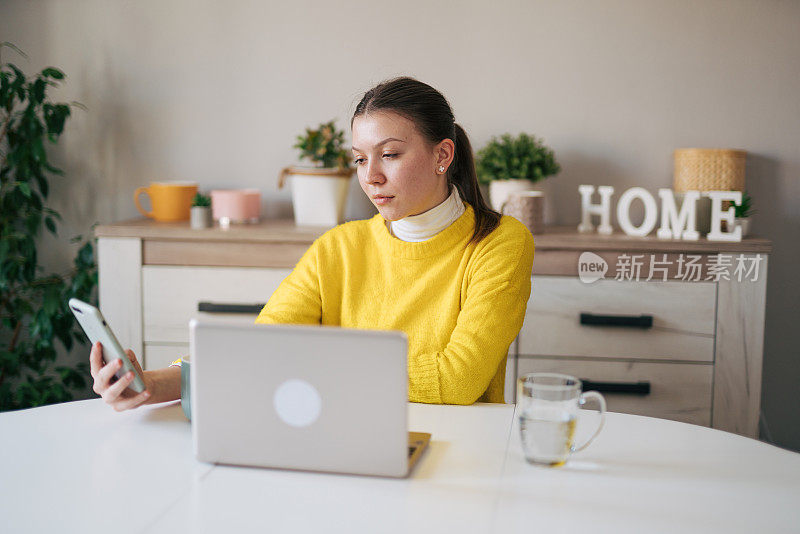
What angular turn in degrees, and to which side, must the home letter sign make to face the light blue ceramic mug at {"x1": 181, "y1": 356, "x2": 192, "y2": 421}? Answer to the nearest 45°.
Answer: approximately 45° to its right

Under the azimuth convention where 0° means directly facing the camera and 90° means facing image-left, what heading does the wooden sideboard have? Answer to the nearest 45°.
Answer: approximately 0°

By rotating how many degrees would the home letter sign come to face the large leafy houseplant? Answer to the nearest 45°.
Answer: approximately 90° to its right

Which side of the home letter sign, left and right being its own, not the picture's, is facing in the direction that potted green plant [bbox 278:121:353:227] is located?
right

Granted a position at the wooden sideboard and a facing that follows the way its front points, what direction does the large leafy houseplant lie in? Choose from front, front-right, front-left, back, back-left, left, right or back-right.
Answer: right

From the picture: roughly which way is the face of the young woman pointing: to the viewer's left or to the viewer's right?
to the viewer's left

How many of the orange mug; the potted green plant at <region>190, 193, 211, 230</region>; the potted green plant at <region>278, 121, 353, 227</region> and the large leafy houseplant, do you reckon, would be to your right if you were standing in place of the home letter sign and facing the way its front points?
4
